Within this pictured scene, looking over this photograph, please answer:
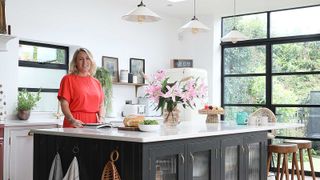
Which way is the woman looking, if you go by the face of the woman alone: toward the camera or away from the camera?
toward the camera

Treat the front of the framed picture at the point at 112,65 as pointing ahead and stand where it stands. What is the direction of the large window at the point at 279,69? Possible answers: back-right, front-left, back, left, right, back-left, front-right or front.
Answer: front-left

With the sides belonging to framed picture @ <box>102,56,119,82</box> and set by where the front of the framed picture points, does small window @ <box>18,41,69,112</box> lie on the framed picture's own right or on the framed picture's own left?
on the framed picture's own right

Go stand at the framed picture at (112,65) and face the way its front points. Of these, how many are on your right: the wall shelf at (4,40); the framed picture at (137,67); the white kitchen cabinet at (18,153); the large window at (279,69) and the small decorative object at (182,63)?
2

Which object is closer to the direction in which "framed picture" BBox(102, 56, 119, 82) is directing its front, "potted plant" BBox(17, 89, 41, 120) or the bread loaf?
the bread loaf

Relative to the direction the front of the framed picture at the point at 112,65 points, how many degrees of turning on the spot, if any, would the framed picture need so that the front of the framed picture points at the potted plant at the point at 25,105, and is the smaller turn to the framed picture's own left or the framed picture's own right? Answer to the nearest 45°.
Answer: approximately 90° to the framed picture's own right

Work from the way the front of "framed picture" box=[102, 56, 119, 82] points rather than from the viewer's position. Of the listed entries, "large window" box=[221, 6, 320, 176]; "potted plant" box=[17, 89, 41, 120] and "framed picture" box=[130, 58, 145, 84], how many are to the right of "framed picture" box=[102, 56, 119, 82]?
1

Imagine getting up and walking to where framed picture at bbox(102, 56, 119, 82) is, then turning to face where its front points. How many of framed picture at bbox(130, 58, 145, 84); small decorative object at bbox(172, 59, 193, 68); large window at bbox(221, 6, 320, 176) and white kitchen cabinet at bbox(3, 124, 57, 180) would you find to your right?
1

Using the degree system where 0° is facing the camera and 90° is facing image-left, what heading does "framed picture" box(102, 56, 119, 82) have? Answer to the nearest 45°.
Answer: approximately 315°

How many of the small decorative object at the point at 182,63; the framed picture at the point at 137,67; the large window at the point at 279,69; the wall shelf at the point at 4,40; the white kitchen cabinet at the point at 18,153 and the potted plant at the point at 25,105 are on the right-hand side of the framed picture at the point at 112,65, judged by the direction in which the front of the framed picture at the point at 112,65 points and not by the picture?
3

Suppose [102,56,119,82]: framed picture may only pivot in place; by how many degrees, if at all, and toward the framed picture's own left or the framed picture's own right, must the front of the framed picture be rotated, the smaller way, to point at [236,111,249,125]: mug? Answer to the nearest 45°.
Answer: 0° — it already faces it

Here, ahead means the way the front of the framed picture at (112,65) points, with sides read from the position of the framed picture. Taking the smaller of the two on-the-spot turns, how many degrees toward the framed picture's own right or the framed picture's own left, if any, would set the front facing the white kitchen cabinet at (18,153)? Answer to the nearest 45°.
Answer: approximately 90° to the framed picture's own right

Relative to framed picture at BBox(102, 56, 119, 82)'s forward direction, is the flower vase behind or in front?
in front

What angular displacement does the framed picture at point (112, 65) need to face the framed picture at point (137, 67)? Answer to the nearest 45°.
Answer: approximately 90° to its left

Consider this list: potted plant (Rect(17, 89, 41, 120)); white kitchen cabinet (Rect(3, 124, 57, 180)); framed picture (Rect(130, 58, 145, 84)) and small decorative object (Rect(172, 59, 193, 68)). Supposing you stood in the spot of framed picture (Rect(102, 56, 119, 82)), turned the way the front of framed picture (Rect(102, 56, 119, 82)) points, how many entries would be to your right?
2
